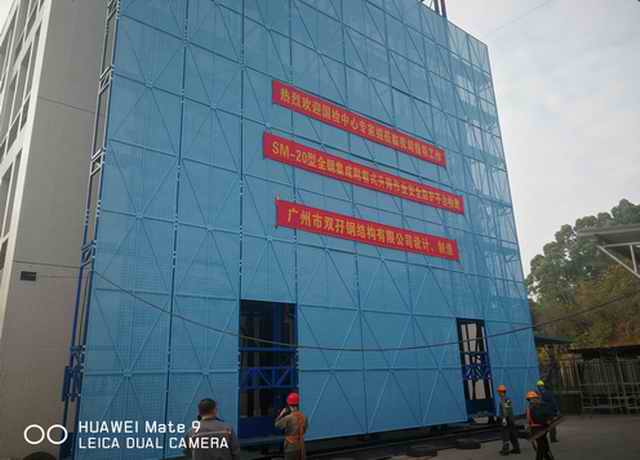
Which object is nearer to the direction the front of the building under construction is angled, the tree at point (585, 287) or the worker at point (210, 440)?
the worker

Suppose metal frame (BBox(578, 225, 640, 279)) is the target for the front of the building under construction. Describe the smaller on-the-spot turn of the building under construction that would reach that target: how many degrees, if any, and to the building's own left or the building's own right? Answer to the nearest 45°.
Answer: approximately 135° to the building's own left

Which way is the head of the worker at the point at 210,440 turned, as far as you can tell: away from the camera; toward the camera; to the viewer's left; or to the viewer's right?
away from the camera

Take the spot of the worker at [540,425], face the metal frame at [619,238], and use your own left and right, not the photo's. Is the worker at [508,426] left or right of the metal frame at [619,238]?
left

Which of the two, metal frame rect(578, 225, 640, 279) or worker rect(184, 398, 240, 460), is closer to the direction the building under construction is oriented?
the worker
